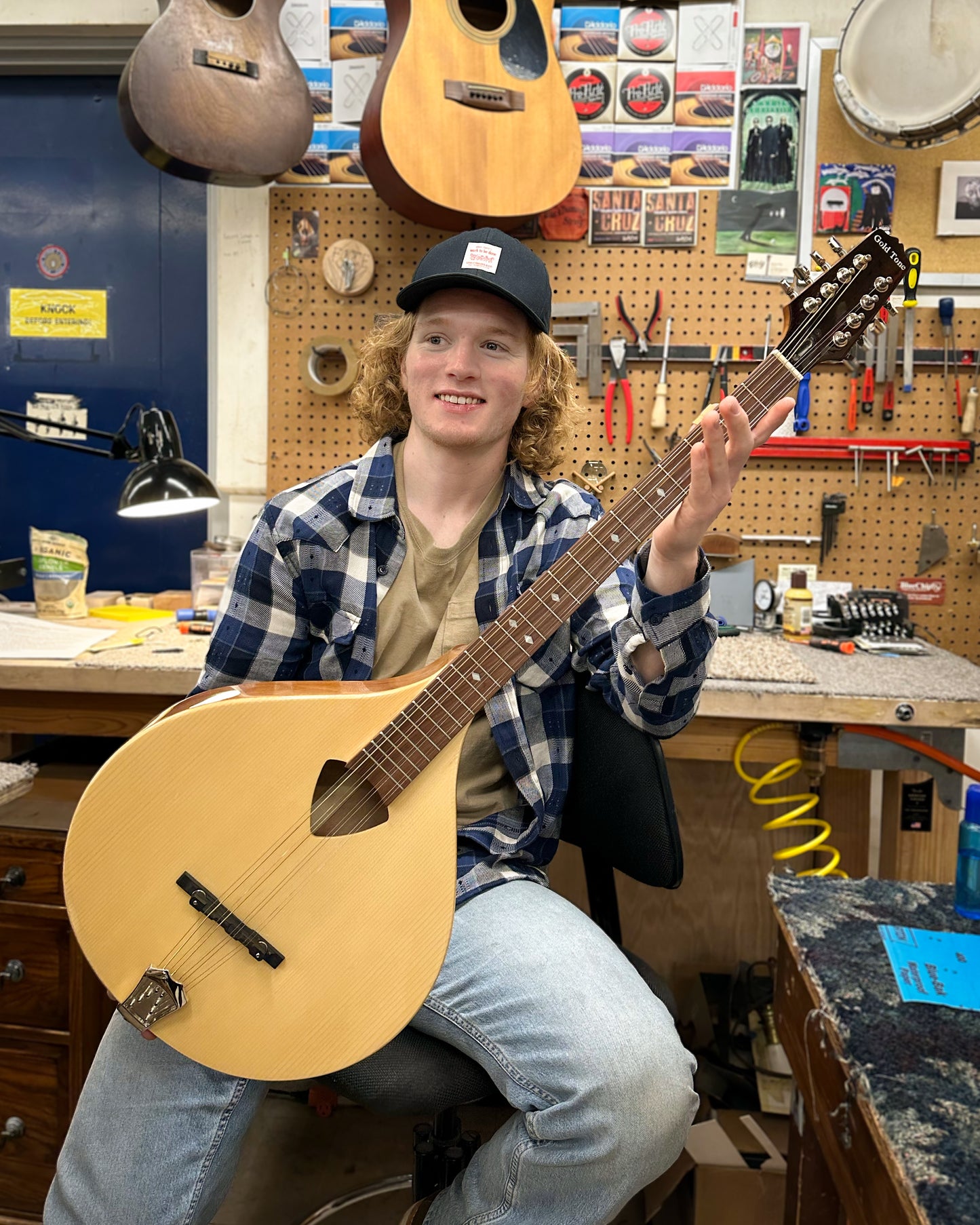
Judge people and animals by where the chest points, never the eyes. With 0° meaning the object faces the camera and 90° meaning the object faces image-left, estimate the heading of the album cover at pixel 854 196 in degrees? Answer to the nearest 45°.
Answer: approximately 0°

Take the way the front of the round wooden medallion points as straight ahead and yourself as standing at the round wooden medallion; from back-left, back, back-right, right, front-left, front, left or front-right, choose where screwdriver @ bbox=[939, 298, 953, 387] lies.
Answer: left

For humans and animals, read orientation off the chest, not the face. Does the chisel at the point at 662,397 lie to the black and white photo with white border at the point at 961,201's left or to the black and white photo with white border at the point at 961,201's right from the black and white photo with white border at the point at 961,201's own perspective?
on its right

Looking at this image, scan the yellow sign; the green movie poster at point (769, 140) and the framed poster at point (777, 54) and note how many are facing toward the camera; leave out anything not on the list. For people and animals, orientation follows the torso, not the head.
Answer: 3

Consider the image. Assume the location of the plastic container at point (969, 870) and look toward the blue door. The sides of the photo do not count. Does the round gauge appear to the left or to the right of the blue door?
right

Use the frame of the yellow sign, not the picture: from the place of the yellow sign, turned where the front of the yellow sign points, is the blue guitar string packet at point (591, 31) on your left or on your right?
on your left

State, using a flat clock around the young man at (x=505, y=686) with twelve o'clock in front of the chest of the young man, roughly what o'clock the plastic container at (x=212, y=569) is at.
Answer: The plastic container is roughly at 5 o'clock from the young man.
